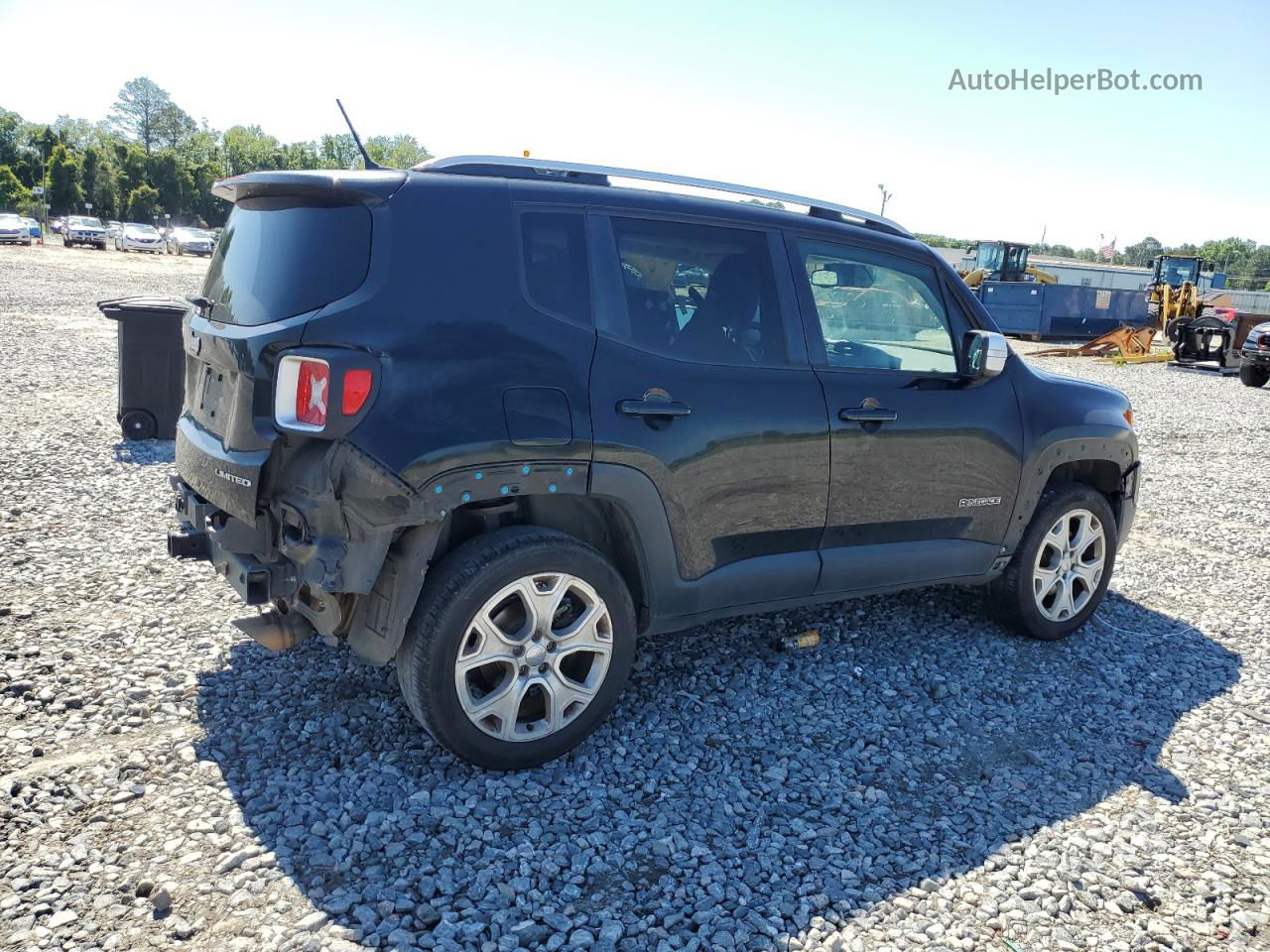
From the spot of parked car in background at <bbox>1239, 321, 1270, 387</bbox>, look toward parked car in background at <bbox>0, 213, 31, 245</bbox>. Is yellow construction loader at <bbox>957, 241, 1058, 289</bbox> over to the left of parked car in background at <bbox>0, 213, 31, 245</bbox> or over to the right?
right

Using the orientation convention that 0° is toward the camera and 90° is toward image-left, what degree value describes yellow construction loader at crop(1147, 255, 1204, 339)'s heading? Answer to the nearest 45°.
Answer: approximately 0°

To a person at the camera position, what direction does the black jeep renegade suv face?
facing away from the viewer and to the right of the viewer

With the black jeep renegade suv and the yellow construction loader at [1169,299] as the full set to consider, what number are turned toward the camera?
1

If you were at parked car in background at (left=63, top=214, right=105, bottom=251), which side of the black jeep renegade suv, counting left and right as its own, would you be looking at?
left

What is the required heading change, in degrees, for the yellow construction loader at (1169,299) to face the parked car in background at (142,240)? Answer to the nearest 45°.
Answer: approximately 90° to its right

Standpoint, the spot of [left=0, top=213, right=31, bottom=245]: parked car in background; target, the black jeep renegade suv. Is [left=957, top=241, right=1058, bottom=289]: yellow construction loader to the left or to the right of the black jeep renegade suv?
left

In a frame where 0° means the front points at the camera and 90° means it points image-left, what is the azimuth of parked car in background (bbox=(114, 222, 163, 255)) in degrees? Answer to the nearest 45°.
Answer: approximately 315°

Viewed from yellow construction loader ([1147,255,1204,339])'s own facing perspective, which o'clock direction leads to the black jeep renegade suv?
The black jeep renegade suv is roughly at 12 o'clock from the yellow construction loader.
